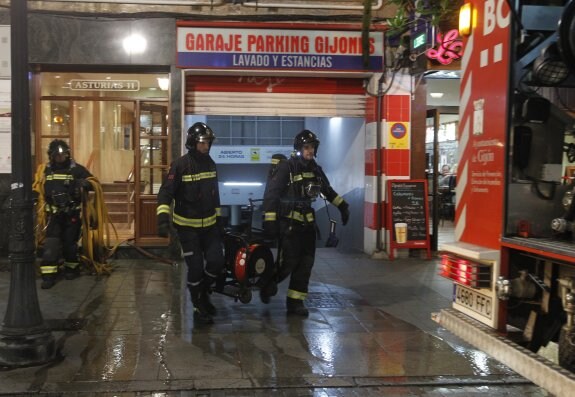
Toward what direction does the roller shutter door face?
toward the camera

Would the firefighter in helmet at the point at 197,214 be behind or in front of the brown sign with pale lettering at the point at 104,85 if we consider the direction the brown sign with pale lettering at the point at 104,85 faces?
in front

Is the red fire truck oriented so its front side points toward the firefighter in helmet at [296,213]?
no

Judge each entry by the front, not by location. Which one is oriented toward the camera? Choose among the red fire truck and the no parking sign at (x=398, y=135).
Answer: the no parking sign

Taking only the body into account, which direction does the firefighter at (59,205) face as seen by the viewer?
toward the camera

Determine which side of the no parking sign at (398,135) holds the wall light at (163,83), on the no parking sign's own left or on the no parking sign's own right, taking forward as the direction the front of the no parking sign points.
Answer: on the no parking sign's own right

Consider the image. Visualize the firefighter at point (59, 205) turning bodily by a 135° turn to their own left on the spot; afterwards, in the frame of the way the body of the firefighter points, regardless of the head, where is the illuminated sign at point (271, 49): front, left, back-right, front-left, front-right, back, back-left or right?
front-right

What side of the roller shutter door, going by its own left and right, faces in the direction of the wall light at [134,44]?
right

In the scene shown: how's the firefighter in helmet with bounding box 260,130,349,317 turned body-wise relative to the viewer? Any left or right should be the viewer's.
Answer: facing the viewer and to the right of the viewer

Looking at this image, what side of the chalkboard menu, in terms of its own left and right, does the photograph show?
front

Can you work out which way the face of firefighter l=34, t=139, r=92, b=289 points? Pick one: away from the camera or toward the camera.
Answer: toward the camera

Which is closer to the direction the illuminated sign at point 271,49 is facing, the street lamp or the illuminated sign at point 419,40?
the street lamp

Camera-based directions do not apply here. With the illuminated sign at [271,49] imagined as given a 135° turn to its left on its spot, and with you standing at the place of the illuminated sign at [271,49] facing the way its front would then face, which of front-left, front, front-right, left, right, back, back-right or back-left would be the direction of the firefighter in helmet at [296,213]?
back-right
